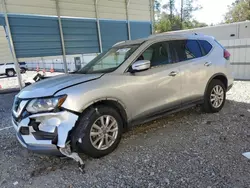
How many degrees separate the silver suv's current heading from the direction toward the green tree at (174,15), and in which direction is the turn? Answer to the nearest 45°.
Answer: approximately 135° to its right

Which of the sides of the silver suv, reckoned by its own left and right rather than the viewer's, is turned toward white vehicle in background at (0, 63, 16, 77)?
right

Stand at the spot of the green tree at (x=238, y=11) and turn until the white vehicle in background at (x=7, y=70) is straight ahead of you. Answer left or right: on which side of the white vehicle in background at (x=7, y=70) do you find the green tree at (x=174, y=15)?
right

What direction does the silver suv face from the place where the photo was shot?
facing the viewer and to the left of the viewer

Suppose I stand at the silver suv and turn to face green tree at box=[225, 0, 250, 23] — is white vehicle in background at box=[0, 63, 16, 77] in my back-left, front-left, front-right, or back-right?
front-left
